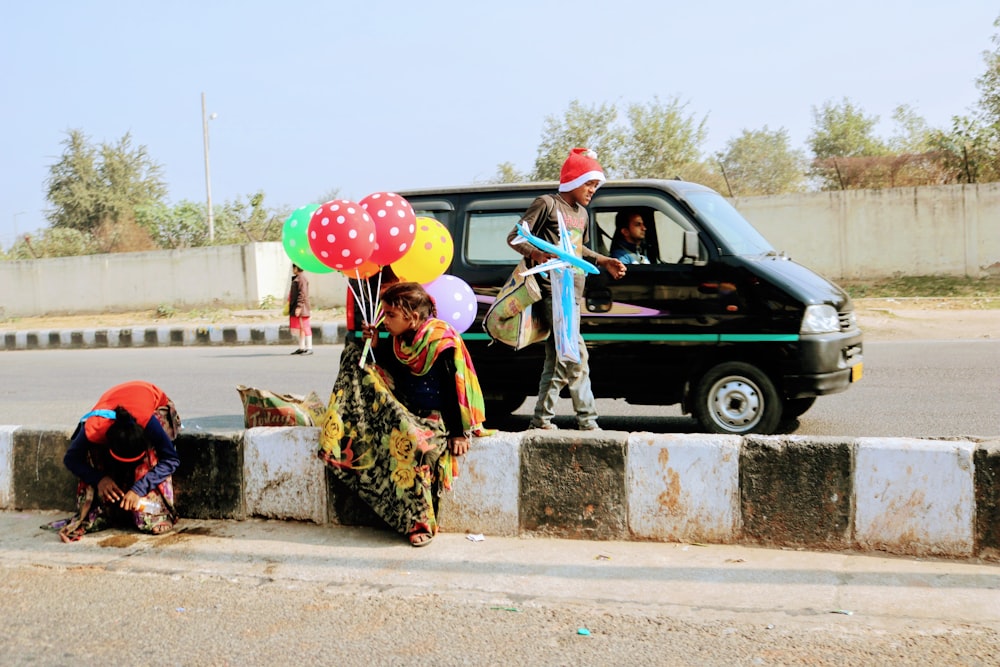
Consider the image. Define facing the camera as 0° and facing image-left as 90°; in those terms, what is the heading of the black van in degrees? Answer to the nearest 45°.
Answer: approximately 270°

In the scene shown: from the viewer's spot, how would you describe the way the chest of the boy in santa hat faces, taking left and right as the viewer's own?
facing the viewer and to the right of the viewer

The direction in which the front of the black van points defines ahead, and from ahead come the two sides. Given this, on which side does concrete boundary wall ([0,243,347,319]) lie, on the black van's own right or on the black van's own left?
on the black van's own left

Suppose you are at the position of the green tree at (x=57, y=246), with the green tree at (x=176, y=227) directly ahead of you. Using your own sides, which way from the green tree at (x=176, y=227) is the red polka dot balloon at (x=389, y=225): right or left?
right

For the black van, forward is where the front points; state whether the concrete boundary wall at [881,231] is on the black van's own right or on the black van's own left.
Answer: on the black van's own left
